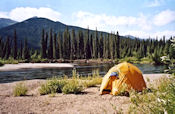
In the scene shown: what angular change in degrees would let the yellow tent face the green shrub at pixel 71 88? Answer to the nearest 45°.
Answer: approximately 45° to its right

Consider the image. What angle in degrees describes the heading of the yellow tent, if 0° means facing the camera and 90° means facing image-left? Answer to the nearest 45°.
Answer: approximately 45°

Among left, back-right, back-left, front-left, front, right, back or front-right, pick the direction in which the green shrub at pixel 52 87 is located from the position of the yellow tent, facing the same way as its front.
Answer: front-right

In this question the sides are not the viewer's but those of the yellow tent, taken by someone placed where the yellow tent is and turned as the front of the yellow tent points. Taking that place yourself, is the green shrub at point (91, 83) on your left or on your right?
on your right
